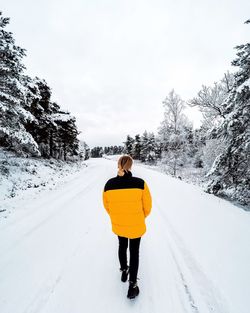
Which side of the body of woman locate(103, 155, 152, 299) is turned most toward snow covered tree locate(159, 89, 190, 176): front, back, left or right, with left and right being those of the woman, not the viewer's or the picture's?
front

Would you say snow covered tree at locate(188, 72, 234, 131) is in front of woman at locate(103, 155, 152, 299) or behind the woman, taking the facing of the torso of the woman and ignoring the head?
in front

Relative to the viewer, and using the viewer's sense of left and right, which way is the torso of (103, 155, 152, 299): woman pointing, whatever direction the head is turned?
facing away from the viewer

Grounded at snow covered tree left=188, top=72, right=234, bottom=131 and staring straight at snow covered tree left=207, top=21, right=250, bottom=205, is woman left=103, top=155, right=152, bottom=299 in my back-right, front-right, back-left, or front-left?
front-right

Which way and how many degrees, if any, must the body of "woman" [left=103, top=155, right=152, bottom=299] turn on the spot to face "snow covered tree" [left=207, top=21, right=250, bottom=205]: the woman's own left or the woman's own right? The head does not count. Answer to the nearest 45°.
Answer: approximately 45° to the woman's own right
